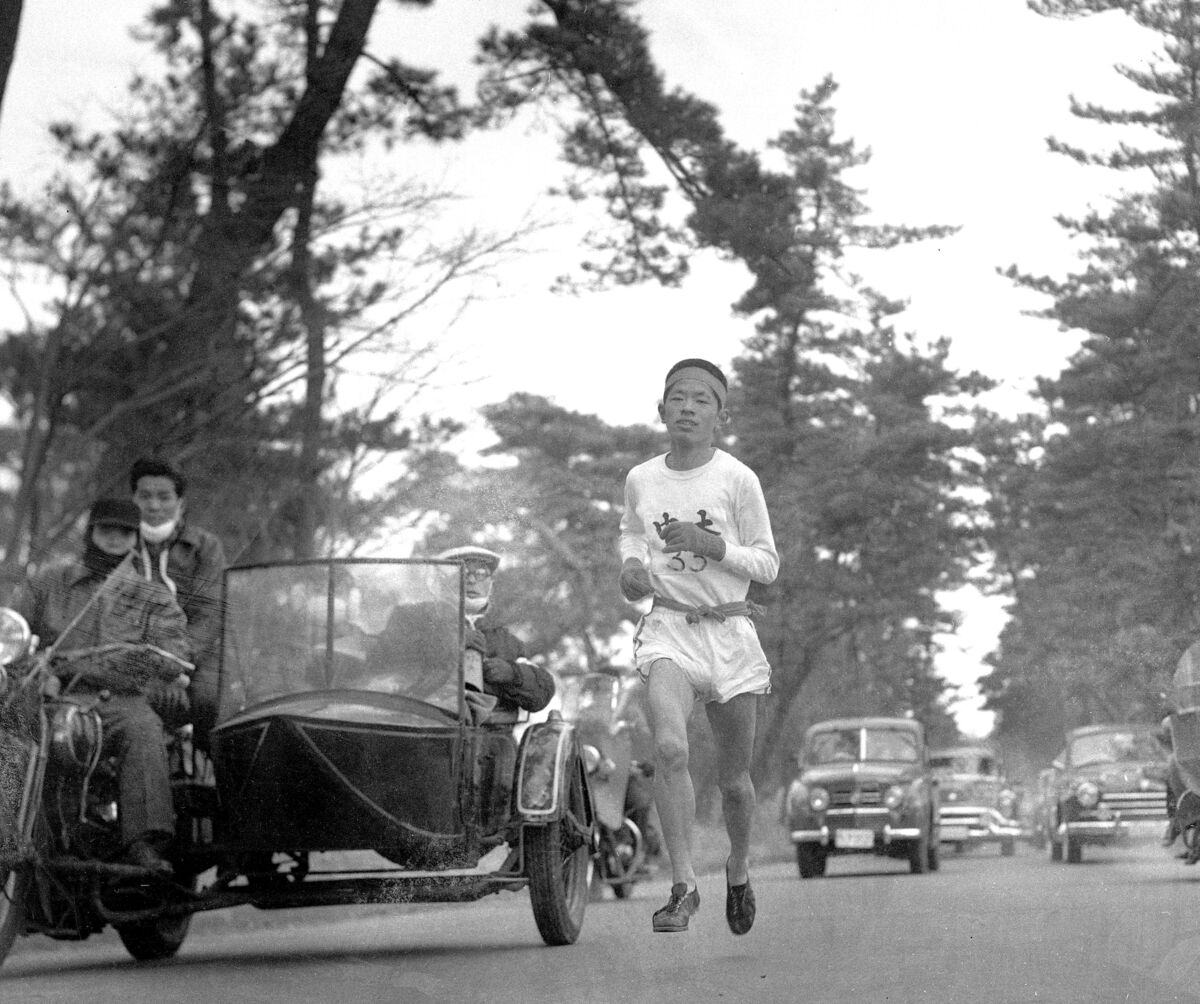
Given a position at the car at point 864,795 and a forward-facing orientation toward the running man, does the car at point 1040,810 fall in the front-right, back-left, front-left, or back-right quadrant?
back-left

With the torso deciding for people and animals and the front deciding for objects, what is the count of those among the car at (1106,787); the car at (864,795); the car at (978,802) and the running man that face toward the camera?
4

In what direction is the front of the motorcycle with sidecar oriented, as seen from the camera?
facing the viewer and to the left of the viewer

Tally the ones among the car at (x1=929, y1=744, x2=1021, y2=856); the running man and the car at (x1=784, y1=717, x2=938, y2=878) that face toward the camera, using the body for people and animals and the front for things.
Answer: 3

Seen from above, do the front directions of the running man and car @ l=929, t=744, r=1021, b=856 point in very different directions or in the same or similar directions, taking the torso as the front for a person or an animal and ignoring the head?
same or similar directions

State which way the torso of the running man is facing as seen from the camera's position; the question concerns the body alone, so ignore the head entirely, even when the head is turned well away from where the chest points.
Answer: toward the camera

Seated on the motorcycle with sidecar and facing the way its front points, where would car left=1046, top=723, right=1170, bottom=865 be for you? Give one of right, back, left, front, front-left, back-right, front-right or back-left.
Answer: back

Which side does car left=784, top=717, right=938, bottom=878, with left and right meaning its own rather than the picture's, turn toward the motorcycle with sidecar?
front

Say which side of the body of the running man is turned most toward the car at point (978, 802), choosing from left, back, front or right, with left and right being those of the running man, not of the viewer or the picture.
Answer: back

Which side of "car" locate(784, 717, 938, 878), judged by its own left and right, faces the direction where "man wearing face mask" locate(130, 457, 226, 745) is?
front

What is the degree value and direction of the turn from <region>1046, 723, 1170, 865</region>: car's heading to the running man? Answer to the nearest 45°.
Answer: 0° — it already faces them

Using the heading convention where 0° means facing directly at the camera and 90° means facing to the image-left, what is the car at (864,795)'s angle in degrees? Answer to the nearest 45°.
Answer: approximately 0°

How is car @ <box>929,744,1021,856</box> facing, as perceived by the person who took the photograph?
facing the viewer

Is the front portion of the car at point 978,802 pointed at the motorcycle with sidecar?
yes

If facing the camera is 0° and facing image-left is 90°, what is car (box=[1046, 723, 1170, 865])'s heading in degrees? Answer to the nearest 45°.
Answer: approximately 0°

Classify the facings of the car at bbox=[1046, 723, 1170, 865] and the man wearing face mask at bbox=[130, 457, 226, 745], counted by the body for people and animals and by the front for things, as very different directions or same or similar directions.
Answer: same or similar directions
